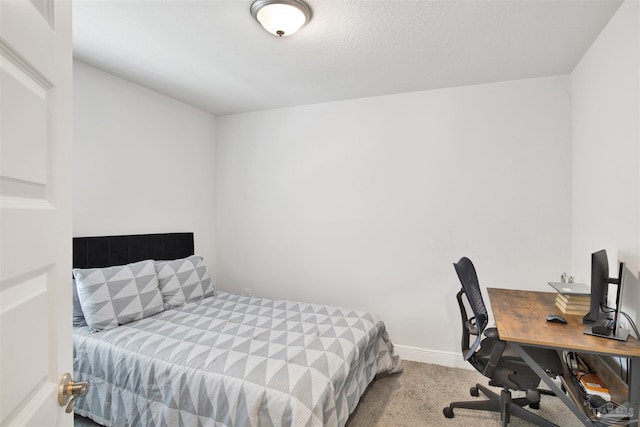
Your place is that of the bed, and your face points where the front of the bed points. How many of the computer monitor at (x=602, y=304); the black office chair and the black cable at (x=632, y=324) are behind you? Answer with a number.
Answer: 0

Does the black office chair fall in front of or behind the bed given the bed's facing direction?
in front

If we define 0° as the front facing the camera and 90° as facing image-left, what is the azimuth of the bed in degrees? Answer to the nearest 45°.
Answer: approximately 315°

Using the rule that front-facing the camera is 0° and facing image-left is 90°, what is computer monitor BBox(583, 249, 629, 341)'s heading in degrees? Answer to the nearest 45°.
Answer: approximately 90°

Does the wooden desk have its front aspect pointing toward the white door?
no

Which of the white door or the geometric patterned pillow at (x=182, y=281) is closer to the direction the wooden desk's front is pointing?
the geometric patterned pillow

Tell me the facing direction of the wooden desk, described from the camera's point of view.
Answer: facing to the left of the viewer

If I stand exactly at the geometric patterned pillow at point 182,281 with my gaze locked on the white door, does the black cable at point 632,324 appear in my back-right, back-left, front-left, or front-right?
front-left

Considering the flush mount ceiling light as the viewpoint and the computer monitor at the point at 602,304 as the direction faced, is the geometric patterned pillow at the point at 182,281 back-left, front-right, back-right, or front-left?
back-left

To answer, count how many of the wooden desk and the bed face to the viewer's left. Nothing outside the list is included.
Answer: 1

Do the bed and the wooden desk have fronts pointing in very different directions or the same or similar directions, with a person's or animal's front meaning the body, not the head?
very different directions

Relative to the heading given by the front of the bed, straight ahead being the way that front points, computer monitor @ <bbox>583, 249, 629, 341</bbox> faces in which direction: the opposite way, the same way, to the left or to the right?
the opposite way

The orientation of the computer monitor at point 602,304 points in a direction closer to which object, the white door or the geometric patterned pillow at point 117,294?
the geometric patterned pillow
